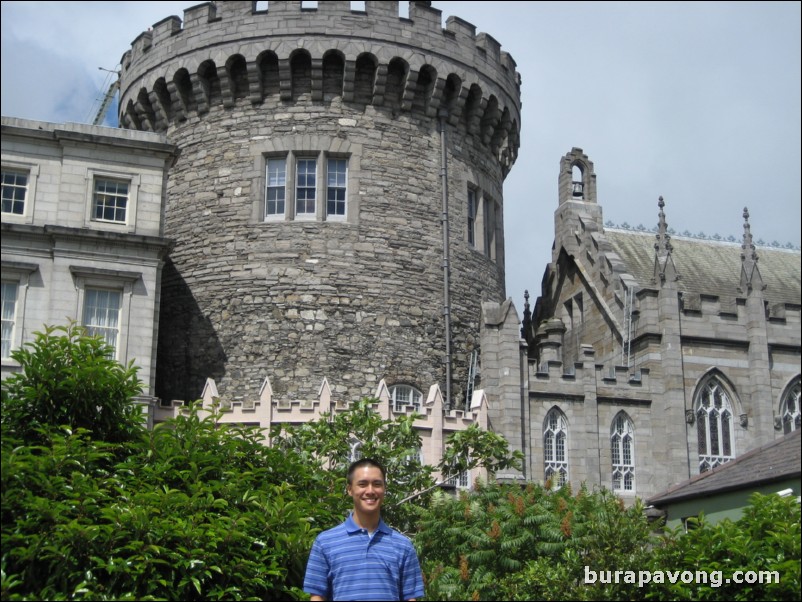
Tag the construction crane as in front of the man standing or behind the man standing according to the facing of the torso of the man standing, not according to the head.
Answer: behind

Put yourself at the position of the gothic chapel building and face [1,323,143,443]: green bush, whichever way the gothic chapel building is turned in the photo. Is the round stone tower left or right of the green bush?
right

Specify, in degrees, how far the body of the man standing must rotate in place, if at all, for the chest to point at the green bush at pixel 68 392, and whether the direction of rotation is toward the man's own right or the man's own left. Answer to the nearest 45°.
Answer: approximately 135° to the man's own right

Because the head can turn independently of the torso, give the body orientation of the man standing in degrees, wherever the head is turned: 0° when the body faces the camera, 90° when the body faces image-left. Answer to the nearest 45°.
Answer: approximately 0°

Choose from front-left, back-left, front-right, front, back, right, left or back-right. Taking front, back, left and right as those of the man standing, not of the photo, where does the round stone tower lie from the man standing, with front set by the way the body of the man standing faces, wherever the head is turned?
back
